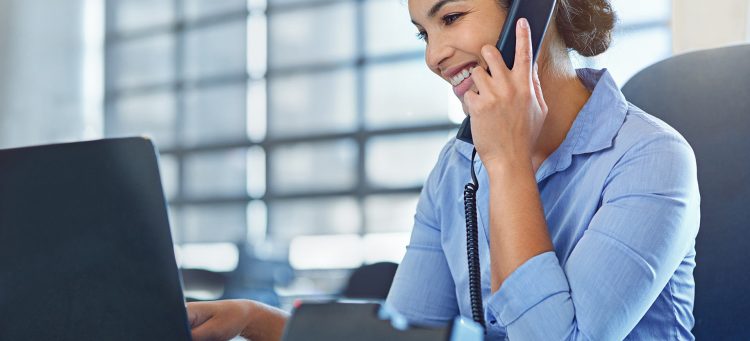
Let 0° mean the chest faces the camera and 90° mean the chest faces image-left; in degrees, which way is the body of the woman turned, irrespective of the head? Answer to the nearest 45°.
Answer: approximately 45°
